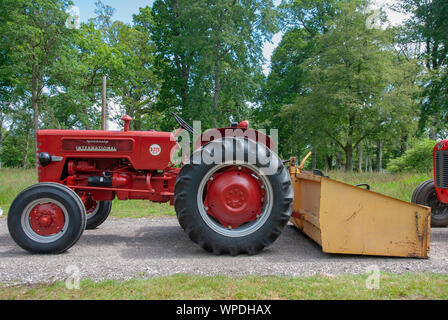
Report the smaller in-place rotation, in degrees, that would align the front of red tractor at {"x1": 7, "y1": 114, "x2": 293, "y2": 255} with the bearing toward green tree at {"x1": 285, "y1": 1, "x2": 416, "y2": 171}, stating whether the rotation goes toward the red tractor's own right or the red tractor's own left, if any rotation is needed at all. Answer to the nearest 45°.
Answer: approximately 135° to the red tractor's own right

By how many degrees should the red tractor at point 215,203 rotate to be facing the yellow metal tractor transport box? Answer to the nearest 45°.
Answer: approximately 180°

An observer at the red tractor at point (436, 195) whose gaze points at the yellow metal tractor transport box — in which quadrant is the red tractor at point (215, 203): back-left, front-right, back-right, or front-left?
front-right

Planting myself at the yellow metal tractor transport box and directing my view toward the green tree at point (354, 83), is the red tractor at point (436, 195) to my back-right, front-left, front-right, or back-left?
front-right

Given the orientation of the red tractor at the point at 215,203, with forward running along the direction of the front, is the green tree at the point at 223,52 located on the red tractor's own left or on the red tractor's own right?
on the red tractor's own right

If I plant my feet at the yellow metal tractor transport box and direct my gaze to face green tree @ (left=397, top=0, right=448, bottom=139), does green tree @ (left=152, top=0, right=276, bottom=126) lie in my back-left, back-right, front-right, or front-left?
front-left

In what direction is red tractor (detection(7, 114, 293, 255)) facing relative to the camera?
to the viewer's left

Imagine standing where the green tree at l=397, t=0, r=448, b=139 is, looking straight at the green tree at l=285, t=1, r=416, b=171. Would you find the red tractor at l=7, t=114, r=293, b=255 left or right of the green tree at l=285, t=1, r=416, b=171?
left

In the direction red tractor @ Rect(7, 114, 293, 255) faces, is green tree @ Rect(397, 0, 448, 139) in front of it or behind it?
behind
